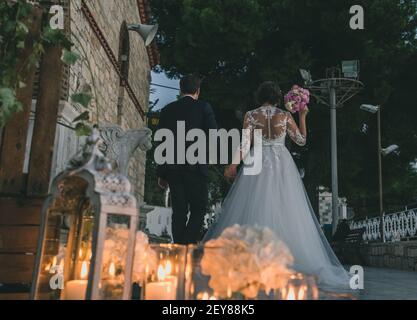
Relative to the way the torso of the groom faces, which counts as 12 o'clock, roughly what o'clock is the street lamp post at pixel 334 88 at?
The street lamp post is roughly at 1 o'clock from the groom.

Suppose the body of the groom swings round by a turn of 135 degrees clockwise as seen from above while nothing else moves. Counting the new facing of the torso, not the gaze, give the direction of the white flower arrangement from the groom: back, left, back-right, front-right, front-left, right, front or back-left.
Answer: front-right

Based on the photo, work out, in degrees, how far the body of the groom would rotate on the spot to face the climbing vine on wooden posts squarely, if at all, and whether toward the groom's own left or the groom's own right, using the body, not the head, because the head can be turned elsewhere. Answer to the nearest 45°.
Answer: approximately 135° to the groom's own left

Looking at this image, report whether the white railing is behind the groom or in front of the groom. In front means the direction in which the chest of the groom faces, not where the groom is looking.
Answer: in front

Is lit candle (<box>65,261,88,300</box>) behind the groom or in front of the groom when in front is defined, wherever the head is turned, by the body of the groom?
behind

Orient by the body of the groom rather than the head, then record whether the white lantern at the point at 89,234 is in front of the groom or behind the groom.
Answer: behind

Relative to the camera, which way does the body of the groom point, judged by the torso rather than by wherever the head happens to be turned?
away from the camera

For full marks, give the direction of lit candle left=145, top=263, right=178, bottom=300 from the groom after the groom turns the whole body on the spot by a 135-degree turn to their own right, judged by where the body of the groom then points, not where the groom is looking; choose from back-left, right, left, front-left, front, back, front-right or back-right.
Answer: front-right

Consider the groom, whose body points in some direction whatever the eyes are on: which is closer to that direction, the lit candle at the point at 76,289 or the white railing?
the white railing
